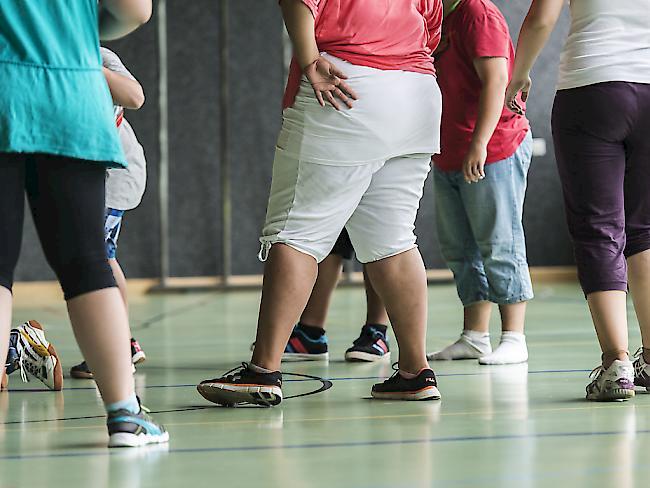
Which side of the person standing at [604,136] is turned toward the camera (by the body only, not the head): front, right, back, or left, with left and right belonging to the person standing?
back

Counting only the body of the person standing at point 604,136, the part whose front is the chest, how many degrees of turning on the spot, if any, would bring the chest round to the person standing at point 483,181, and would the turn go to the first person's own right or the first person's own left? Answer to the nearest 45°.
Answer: approximately 45° to the first person's own left
